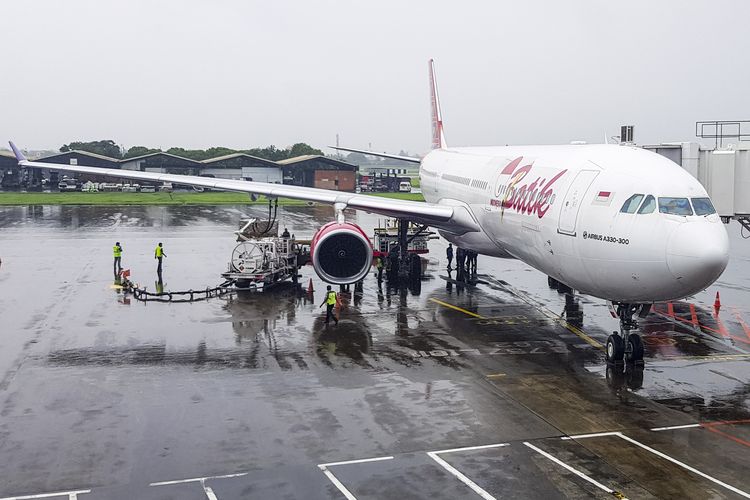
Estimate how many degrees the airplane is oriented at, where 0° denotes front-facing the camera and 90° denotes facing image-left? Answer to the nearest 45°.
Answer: approximately 315°

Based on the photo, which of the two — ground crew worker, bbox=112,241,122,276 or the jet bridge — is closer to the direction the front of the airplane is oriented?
the jet bridge
